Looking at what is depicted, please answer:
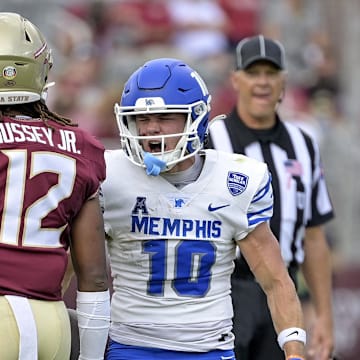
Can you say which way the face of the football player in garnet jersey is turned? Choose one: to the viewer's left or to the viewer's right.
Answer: to the viewer's right

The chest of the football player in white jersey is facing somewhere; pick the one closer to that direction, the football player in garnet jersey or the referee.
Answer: the football player in garnet jersey

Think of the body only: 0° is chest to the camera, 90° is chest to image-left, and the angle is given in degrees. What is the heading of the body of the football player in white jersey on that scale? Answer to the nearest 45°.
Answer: approximately 0°

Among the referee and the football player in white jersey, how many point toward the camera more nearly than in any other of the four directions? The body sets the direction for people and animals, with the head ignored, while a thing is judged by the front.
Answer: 2

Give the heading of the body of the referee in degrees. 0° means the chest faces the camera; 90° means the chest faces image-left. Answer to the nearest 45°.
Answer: approximately 0°

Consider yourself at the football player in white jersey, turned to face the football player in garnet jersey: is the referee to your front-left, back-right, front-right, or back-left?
back-right
